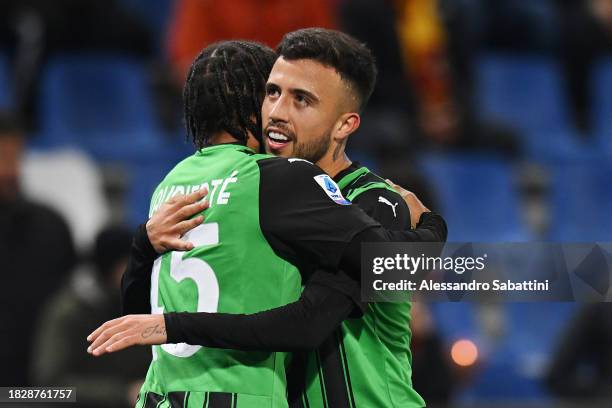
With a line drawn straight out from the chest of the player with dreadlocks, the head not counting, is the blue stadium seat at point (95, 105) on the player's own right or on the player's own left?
on the player's own left

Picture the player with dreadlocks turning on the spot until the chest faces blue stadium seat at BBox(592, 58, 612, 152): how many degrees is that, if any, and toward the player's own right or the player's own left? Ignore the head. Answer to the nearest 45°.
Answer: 0° — they already face it

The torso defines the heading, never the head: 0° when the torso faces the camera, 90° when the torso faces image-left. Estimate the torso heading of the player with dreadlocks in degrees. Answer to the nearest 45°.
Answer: approximately 225°

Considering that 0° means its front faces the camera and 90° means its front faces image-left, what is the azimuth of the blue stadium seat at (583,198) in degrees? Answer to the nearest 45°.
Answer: approximately 0°

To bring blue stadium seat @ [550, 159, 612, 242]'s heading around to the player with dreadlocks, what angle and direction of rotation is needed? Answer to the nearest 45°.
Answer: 0° — it already faces them

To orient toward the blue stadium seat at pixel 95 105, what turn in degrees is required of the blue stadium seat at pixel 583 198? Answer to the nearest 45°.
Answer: approximately 45° to its right

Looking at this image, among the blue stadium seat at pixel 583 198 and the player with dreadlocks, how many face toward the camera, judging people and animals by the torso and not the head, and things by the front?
1

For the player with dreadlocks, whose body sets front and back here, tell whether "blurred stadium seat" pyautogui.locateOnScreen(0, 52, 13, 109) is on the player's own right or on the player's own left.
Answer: on the player's own left
